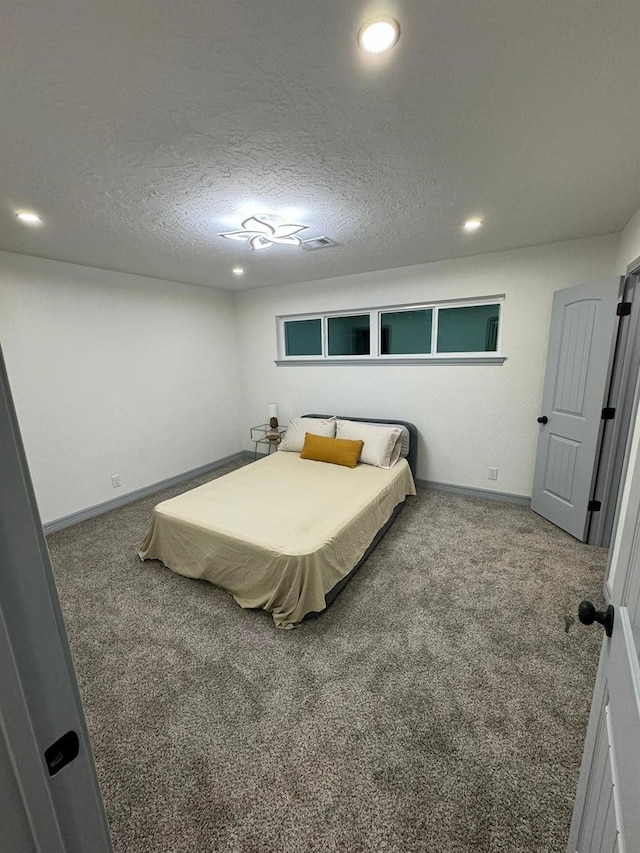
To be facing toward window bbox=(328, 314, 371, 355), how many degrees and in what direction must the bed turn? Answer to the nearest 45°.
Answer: approximately 180°

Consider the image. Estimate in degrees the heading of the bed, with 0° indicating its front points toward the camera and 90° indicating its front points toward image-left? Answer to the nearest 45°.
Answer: approximately 45°

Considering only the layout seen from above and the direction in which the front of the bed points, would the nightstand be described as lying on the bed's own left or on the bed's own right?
on the bed's own right

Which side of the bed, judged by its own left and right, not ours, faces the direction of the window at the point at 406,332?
back

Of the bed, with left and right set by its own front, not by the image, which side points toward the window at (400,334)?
back

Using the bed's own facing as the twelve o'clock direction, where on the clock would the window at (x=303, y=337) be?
The window is roughly at 5 o'clock from the bed.

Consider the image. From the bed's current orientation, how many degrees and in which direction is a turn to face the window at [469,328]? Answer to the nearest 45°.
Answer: approximately 180°
